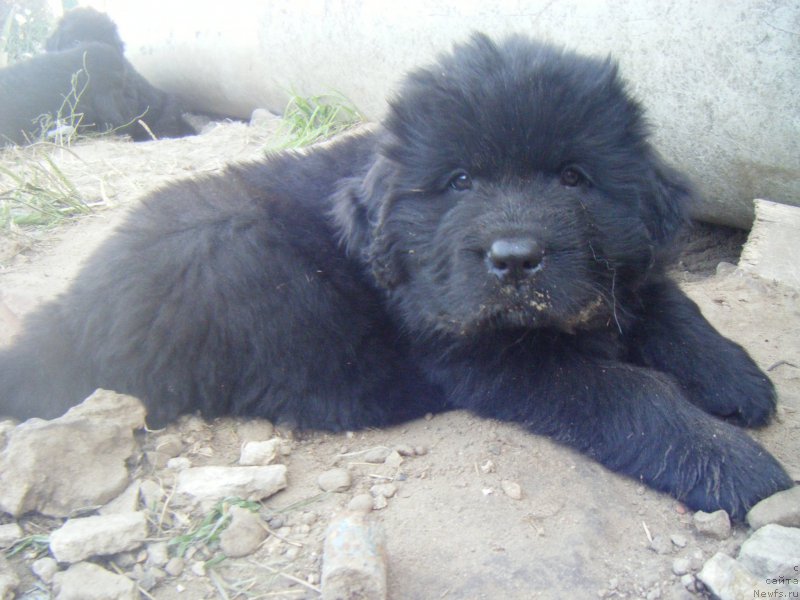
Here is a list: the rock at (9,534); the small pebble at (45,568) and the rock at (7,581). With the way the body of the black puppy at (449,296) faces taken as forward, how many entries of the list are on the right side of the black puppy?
3

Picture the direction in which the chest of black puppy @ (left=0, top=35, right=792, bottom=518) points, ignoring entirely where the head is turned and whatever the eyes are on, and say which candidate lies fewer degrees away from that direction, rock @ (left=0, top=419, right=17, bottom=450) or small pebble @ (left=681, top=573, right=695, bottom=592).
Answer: the small pebble

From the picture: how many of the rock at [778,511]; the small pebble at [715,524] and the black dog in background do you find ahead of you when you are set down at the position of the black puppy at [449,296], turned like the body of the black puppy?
2

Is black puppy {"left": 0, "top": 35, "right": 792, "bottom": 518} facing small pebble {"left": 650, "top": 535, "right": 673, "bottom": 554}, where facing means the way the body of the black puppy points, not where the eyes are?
yes

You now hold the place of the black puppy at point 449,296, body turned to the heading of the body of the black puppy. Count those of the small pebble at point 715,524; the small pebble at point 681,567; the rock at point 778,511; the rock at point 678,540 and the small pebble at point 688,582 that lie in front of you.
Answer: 5

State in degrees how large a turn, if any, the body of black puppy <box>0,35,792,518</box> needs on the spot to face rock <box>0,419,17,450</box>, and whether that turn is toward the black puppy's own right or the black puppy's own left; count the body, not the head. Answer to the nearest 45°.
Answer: approximately 135° to the black puppy's own right

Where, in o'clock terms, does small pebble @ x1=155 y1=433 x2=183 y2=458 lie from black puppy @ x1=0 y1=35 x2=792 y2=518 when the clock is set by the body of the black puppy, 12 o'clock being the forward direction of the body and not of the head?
The small pebble is roughly at 4 o'clock from the black puppy.

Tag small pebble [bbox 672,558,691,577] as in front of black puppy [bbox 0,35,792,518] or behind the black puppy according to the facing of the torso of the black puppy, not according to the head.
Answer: in front

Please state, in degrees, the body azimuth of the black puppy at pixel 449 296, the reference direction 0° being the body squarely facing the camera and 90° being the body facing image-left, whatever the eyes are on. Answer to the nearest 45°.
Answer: approximately 315°

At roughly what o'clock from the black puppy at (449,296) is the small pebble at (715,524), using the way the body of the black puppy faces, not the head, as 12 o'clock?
The small pebble is roughly at 12 o'clock from the black puppy.

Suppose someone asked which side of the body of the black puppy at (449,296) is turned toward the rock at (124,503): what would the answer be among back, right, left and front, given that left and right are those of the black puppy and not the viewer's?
right

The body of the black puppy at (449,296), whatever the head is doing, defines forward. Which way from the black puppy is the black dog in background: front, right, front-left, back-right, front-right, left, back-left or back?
back

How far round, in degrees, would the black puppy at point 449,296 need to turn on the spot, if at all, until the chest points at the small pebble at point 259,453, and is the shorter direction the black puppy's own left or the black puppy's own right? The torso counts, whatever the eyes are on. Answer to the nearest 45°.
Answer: approximately 90° to the black puppy's own right

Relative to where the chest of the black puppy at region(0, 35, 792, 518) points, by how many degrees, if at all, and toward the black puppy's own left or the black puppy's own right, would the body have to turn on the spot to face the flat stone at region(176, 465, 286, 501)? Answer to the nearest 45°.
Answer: approximately 90° to the black puppy's own right
